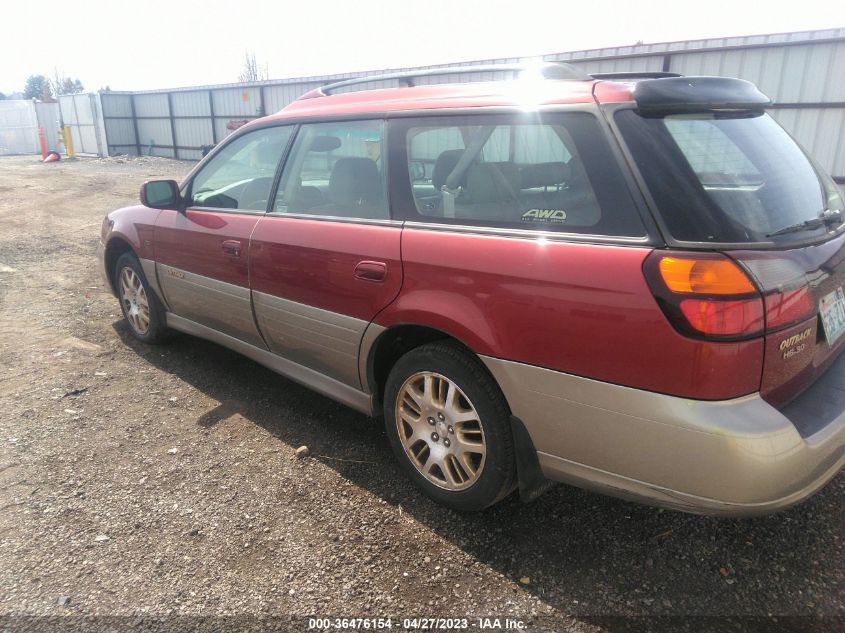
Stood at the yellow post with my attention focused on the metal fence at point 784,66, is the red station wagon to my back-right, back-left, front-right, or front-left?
front-right

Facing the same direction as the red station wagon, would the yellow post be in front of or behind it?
in front

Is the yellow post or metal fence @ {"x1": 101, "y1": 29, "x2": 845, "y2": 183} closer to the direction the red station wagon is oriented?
the yellow post

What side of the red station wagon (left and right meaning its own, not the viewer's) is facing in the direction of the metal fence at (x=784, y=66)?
right

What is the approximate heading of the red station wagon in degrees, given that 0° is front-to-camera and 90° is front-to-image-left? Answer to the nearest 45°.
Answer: approximately 135°

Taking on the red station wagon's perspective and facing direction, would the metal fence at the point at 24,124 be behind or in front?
in front
